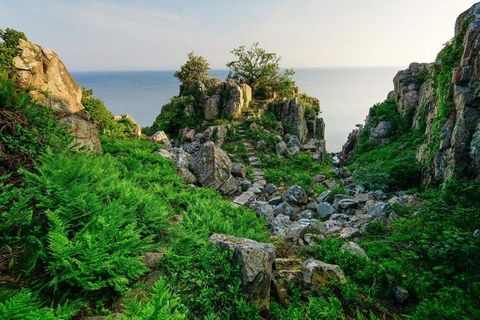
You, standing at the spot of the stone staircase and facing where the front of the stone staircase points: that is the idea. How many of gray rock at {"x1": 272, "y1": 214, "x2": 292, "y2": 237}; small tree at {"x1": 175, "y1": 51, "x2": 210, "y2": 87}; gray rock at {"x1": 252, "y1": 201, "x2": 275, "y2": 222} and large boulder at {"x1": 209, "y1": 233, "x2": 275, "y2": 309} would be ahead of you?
3

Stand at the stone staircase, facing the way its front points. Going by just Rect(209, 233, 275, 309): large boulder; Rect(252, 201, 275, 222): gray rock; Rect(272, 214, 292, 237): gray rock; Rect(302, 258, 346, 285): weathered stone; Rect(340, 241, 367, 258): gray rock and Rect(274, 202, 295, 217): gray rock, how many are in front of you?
6

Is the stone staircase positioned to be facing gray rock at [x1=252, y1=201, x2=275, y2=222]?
yes

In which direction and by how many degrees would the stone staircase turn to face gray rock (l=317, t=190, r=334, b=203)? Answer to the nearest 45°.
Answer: approximately 45° to its left

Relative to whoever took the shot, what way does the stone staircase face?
facing the viewer

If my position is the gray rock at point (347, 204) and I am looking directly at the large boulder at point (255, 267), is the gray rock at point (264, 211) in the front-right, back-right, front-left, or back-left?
front-right

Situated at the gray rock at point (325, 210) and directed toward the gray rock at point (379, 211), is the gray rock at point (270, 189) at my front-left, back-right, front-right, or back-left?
back-left

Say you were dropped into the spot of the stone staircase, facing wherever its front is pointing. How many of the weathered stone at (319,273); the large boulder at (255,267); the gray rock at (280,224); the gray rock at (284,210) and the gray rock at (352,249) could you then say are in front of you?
5

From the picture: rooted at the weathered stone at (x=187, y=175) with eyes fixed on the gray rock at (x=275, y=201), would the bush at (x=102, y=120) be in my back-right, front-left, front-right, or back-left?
back-left

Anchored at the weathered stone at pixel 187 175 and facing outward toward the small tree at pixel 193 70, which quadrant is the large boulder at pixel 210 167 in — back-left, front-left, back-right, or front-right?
front-right
